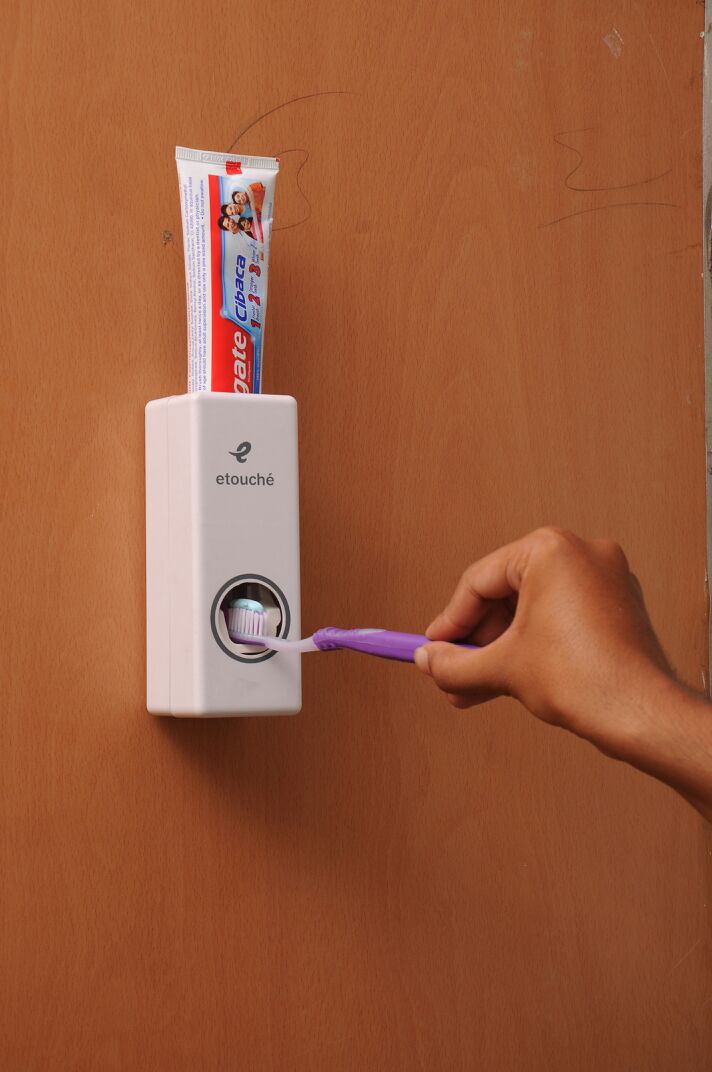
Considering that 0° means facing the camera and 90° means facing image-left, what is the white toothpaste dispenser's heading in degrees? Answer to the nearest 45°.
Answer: approximately 315°
